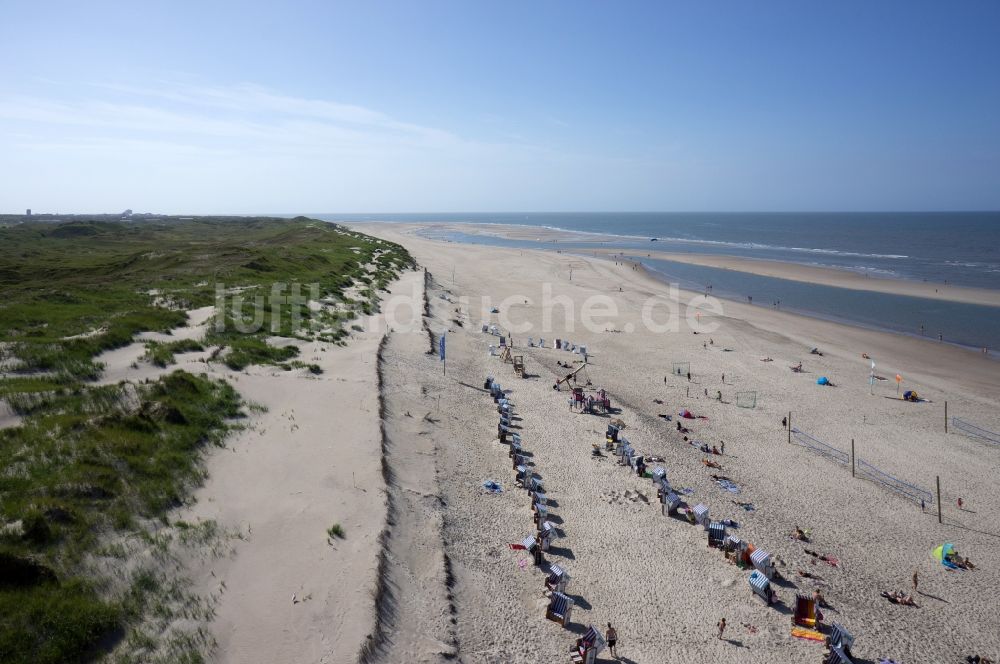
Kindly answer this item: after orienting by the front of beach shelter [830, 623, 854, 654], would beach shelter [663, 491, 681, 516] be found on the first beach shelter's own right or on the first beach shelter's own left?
on the first beach shelter's own right

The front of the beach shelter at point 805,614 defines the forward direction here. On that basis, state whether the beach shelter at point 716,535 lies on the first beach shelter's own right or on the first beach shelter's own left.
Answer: on the first beach shelter's own right

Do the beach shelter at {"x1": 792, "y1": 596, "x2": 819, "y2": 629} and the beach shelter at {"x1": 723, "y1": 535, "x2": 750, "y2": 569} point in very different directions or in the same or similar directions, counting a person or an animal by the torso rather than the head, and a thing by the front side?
same or similar directions

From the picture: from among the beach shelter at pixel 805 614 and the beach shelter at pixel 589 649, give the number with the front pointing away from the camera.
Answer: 0

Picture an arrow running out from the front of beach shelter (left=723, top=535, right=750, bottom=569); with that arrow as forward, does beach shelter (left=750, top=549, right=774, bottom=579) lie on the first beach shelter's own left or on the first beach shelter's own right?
on the first beach shelter's own left

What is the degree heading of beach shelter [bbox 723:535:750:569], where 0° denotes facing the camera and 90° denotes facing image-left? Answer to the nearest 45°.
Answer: approximately 45°

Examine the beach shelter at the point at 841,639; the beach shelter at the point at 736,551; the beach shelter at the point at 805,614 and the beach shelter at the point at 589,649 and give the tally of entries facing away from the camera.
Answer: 0

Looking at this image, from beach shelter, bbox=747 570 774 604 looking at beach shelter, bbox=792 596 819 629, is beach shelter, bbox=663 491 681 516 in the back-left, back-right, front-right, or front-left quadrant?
back-left
